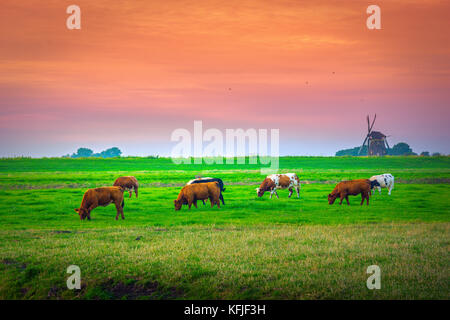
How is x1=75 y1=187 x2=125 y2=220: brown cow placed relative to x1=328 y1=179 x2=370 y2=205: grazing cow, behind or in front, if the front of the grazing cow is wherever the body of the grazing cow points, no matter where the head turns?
in front

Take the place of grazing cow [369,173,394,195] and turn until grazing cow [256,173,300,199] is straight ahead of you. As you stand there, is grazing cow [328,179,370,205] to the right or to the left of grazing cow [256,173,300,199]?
left

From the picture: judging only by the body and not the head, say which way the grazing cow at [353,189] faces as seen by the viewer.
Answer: to the viewer's left

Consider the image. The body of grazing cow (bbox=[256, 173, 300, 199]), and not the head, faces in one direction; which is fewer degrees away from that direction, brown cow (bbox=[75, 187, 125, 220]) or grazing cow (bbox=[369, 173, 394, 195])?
the brown cow

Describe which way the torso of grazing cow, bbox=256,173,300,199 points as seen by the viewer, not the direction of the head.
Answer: to the viewer's left

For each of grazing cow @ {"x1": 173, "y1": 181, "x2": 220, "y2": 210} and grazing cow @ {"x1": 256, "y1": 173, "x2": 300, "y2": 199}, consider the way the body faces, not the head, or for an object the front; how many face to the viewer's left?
2

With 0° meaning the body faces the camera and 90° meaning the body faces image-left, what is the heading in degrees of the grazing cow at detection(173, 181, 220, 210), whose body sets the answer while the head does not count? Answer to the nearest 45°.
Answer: approximately 90°

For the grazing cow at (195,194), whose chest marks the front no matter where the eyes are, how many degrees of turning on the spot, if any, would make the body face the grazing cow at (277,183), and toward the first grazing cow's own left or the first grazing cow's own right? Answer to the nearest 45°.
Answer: approximately 135° to the first grazing cow's own right

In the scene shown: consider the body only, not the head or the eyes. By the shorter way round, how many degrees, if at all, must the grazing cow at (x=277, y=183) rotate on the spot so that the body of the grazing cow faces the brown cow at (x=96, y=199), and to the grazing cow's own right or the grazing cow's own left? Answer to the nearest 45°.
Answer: approximately 45° to the grazing cow's own left

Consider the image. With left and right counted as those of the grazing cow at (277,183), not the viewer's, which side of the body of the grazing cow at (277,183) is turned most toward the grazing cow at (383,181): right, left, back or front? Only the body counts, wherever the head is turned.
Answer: back
